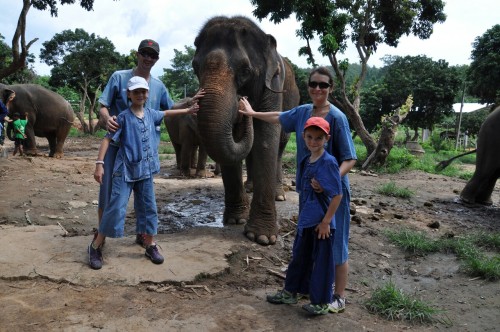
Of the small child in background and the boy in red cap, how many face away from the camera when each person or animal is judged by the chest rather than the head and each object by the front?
1

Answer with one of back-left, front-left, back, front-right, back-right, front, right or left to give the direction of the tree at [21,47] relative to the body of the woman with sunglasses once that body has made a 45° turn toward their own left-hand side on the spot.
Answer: back

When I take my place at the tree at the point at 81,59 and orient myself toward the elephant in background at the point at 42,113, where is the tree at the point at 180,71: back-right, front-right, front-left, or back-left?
back-left

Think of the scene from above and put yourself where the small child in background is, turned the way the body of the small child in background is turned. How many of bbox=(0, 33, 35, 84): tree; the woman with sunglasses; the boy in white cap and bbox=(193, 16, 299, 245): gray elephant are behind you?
3

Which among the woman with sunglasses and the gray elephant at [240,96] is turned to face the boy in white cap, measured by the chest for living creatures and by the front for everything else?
the gray elephant

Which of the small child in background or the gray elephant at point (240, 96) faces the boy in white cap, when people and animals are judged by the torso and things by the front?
the gray elephant

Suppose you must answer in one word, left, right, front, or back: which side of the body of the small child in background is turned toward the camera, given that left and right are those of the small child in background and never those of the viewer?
back

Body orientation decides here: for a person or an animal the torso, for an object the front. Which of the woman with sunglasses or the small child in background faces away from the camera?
the small child in background

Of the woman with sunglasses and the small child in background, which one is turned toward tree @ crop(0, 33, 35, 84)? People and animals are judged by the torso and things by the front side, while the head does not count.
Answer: the small child in background
